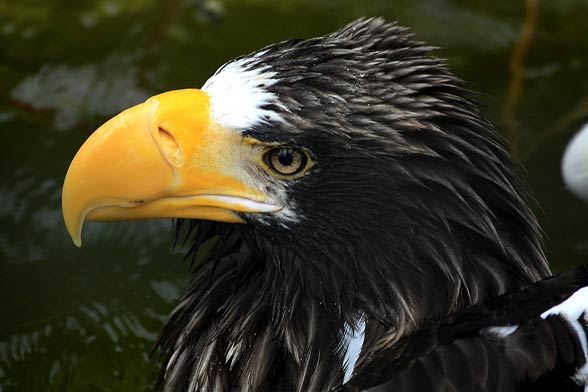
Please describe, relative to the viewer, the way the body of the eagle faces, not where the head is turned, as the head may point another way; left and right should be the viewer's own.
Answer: facing to the left of the viewer
